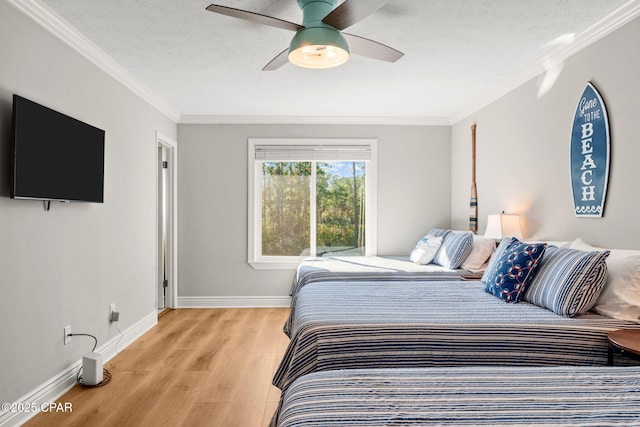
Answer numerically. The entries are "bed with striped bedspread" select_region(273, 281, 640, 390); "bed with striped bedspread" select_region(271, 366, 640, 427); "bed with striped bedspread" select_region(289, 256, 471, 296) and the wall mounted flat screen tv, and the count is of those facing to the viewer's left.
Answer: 3

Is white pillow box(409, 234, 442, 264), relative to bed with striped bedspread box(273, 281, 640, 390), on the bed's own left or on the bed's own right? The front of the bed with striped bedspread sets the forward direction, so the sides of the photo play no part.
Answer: on the bed's own right

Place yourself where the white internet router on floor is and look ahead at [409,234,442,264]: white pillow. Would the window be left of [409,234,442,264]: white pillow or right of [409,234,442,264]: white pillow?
left

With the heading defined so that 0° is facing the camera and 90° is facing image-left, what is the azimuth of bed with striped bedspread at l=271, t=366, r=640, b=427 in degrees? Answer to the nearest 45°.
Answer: approximately 90°

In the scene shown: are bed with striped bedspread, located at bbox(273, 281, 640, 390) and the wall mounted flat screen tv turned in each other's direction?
yes

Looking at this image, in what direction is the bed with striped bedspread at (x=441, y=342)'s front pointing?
to the viewer's left

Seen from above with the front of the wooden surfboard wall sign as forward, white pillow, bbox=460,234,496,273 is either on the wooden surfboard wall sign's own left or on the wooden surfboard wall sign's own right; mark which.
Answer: on the wooden surfboard wall sign's own right

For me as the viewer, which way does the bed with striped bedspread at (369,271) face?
facing to the left of the viewer

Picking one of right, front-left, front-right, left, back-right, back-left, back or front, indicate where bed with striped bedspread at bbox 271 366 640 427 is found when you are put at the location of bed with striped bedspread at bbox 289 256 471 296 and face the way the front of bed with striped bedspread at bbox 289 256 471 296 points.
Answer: left

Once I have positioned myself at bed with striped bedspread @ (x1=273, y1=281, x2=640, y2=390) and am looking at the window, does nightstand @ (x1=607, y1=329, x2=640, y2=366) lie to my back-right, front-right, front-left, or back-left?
back-right

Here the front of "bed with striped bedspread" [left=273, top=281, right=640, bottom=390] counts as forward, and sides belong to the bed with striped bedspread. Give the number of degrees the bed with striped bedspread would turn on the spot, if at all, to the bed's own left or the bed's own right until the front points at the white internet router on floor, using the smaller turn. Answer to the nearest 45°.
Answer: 0° — it already faces it

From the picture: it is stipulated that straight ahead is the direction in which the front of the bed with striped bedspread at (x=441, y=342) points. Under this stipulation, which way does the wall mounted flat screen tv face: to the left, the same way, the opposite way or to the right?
the opposite way

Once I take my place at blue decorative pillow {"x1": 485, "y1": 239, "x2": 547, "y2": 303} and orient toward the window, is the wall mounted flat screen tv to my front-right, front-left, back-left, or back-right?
front-left

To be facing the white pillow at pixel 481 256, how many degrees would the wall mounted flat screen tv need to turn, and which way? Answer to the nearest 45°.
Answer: approximately 45° to its left

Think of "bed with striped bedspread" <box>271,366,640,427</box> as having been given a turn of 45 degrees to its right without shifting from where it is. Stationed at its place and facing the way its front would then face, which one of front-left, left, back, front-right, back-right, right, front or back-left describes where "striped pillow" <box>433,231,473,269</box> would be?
front-right
